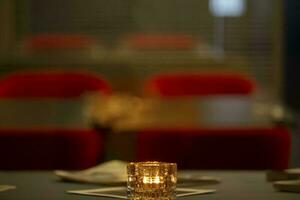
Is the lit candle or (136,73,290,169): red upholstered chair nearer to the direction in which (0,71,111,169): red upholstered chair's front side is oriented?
the lit candle

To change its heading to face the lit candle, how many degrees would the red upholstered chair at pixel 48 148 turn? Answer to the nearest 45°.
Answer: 0° — it already faces it

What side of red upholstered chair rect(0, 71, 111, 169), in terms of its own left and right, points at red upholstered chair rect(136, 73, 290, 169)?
left

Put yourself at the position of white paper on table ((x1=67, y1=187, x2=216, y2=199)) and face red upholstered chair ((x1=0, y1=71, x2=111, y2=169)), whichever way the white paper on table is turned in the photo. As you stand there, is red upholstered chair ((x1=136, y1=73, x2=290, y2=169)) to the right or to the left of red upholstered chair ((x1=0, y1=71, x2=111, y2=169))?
right

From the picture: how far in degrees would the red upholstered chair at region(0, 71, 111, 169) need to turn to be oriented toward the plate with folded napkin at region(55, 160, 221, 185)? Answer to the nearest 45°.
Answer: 0° — it already faces it

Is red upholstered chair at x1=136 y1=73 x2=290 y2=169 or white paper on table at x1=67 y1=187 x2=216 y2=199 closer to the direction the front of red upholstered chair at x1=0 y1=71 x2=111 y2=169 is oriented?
the white paper on table

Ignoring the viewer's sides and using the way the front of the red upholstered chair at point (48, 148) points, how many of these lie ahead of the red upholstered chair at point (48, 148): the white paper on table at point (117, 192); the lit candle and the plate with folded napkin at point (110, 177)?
3

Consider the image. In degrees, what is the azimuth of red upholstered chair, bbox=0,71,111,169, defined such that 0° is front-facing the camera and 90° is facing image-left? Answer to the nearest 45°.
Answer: approximately 0°
